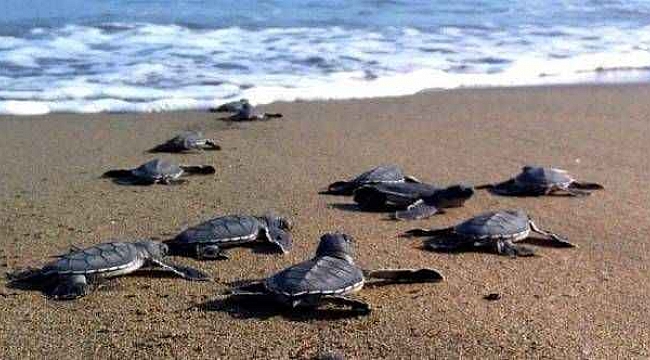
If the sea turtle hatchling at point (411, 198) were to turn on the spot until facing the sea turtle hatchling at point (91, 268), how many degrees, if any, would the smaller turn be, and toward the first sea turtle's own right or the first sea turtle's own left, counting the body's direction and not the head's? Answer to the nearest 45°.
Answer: approximately 135° to the first sea turtle's own right

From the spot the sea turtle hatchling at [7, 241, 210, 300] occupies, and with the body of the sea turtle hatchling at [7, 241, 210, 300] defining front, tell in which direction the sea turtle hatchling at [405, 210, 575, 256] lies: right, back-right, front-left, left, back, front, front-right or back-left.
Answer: front-right

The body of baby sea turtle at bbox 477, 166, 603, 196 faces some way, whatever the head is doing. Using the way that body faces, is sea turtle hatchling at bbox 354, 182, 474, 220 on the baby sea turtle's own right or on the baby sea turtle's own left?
on the baby sea turtle's own left

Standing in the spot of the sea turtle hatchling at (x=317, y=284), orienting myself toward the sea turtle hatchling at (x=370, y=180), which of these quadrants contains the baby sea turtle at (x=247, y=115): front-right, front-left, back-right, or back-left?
front-left

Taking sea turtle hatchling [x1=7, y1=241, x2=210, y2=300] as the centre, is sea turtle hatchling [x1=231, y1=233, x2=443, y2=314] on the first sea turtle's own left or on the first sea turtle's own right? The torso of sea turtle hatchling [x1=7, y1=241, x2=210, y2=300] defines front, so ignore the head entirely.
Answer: on the first sea turtle's own right

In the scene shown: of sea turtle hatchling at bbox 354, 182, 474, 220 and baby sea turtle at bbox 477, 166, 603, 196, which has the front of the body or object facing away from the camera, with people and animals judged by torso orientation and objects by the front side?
the baby sea turtle

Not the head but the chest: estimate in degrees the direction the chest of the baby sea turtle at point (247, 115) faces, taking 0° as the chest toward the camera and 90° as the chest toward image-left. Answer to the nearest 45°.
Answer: approximately 180°

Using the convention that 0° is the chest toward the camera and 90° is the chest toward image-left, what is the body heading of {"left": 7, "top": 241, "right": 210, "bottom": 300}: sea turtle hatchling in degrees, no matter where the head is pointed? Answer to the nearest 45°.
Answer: approximately 225°

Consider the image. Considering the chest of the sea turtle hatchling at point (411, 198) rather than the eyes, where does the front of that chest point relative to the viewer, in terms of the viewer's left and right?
facing to the right of the viewer

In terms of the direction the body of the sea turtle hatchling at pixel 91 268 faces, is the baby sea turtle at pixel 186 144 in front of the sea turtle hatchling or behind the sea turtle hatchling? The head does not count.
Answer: in front

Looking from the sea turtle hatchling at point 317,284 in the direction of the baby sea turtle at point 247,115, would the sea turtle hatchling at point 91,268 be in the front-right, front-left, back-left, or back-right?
front-left

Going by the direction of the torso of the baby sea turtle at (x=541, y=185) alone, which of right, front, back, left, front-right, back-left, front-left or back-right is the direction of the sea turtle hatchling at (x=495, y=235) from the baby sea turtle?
back

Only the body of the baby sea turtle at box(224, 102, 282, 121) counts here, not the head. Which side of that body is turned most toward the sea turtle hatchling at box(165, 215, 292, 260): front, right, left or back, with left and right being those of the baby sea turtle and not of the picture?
back

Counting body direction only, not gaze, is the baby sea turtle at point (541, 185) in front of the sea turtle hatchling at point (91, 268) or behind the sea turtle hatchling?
in front
